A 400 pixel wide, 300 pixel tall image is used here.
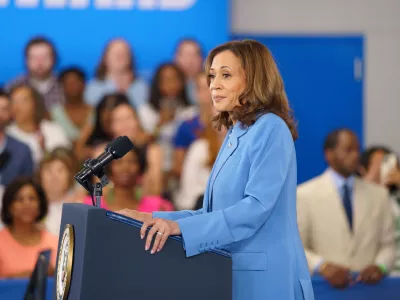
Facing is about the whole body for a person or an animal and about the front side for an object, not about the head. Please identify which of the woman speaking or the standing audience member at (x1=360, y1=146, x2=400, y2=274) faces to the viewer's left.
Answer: the woman speaking

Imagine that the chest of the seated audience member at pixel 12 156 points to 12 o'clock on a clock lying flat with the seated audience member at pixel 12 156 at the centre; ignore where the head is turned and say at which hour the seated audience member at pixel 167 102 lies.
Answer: the seated audience member at pixel 167 102 is roughly at 9 o'clock from the seated audience member at pixel 12 156.

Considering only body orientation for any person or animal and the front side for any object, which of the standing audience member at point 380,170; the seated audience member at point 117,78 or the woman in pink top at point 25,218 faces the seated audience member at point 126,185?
the seated audience member at point 117,78

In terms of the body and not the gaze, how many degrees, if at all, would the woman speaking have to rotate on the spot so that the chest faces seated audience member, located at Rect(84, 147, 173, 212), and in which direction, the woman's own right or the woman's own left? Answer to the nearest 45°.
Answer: approximately 90° to the woman's own right

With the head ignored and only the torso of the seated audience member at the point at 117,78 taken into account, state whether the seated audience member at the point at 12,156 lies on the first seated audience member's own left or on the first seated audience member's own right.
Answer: on the first seated audience member's own right

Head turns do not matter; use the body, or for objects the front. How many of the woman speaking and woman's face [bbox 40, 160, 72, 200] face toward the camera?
1
